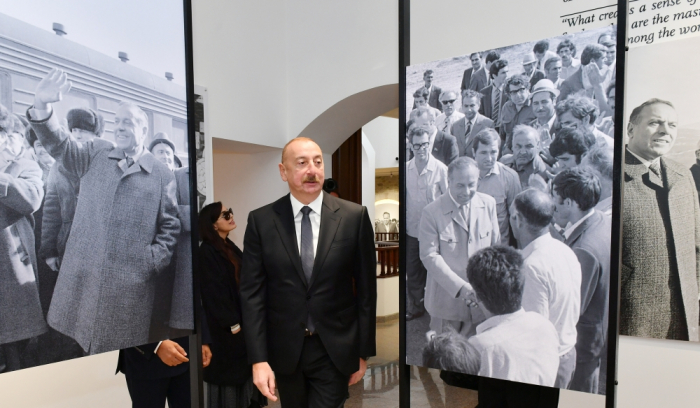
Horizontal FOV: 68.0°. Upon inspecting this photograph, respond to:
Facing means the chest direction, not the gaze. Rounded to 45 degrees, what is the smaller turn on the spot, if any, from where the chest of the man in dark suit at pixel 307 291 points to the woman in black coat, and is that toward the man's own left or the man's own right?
approximately 135° to the man's own right

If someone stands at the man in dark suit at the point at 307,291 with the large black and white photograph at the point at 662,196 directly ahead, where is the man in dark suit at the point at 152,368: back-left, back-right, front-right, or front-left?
back-left

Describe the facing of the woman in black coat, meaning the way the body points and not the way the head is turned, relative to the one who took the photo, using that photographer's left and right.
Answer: facing to the right of the viewer

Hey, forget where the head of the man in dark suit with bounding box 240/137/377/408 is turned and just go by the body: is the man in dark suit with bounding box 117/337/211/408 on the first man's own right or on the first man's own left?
on the first man's own right

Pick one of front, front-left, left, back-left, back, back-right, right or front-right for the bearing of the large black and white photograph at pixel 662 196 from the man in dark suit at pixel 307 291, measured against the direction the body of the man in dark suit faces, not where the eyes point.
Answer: left

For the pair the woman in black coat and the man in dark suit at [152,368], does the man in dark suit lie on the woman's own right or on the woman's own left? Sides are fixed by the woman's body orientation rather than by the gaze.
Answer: on the woman's own right

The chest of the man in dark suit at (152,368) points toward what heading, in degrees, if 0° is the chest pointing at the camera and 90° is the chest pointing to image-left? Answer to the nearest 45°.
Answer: approximately 315°

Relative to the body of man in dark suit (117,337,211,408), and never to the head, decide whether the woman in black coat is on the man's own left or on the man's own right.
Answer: on the man's own left
